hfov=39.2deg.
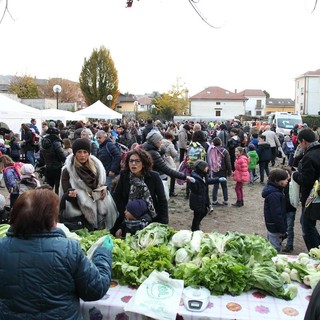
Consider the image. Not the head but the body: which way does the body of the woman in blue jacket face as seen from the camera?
away from the camera

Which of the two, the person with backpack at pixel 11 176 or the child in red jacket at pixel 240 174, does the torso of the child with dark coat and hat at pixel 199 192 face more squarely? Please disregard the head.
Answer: the child in red jacket

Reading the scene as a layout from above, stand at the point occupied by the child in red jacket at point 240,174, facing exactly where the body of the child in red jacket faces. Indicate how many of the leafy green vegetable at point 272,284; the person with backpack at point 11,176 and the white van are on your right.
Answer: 1

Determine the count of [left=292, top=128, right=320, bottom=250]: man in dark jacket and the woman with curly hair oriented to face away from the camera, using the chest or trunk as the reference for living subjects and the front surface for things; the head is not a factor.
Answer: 0

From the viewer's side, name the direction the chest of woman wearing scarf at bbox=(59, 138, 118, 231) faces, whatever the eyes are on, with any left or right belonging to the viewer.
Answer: facing the viewer

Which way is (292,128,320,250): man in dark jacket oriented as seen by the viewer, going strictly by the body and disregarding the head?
to the viewer's left

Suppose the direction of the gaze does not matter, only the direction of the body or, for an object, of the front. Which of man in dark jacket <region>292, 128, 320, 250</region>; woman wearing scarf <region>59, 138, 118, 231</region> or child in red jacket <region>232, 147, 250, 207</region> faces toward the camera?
the woman wearing scarf

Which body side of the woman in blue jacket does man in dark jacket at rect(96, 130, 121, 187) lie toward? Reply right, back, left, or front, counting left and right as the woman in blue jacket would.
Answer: front
